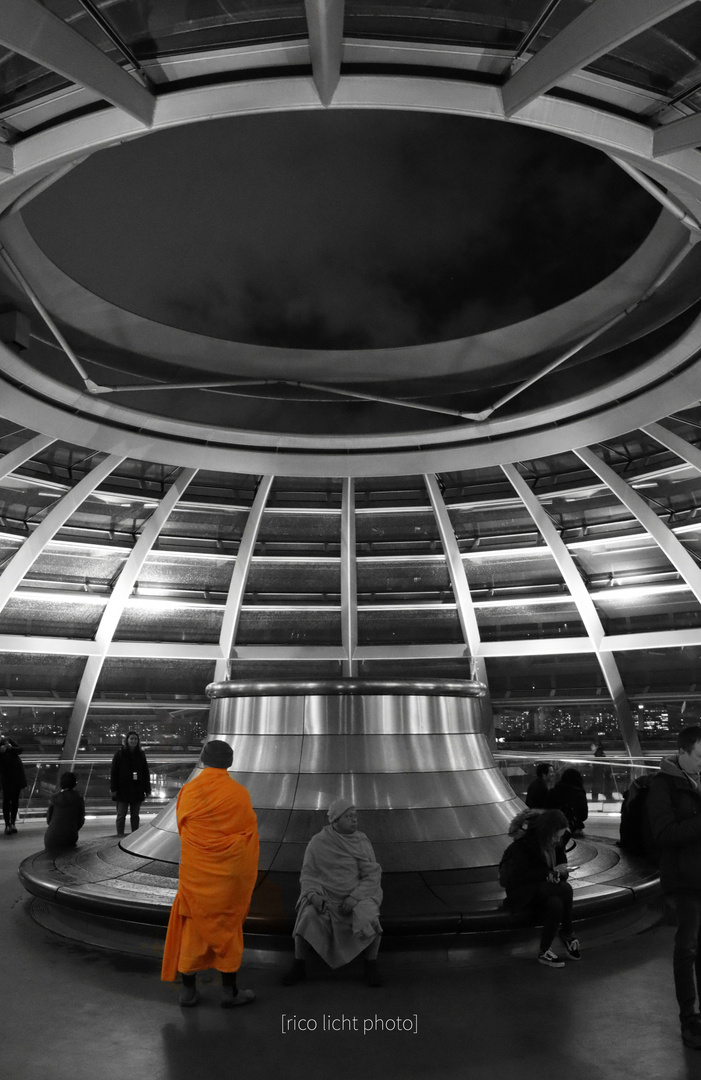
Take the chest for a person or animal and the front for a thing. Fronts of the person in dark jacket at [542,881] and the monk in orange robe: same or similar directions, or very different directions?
very different directions

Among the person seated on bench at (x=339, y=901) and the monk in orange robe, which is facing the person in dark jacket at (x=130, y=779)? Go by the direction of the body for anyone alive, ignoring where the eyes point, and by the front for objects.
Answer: the monk in orange robe

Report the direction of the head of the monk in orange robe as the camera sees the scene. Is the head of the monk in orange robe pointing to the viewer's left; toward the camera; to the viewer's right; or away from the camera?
away from the camera

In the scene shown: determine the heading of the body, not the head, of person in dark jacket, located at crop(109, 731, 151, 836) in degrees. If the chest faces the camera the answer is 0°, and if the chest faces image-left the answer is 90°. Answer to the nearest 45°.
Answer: approximately 0°

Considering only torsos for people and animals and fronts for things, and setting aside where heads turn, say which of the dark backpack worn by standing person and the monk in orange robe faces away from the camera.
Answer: the monk in orange robe

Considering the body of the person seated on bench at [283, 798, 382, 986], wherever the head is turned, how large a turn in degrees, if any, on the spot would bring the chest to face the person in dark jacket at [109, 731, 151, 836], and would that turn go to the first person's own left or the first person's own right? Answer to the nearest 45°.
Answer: approximately 135° to the first person's own right

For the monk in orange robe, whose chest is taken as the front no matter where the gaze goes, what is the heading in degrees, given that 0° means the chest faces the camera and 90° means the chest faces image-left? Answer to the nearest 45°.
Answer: approximately 180°

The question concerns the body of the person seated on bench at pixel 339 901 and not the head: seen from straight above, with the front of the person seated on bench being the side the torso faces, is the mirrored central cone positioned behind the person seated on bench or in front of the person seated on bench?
behind

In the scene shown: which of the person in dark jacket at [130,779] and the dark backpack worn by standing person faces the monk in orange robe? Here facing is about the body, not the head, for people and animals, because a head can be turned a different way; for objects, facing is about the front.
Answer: the person in dark jacket

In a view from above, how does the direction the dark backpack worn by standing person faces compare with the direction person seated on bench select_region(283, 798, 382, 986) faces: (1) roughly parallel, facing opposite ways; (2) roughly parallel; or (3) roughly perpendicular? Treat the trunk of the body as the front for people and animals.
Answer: roughly perpendicular

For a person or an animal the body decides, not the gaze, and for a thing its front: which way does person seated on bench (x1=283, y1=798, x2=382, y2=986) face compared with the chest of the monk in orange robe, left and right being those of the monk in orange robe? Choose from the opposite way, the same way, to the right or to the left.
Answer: the opposite way
